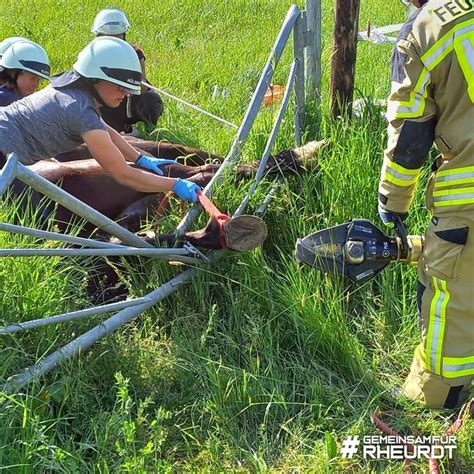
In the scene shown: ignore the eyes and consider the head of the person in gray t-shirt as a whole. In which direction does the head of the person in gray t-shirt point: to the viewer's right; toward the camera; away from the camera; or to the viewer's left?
to the viewer's right

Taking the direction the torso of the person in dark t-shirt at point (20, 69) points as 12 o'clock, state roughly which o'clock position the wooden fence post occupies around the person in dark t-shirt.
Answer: The wooden fence post is roughly at 11 o'clock from the person in dark t-shirt.

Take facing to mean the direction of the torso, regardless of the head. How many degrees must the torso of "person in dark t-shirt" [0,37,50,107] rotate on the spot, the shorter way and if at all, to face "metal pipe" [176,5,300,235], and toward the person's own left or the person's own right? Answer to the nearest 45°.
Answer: approximately 45° to the person's own right

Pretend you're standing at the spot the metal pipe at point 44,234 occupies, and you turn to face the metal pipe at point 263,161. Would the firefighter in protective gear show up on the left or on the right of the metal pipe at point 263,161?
right

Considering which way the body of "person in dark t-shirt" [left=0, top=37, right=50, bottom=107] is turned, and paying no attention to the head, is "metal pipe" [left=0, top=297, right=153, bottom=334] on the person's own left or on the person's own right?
on the person's own right

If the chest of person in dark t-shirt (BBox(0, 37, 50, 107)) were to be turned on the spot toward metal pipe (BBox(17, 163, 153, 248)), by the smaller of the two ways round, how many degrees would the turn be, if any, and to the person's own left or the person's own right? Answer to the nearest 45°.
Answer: approximately 90° to the person's own right

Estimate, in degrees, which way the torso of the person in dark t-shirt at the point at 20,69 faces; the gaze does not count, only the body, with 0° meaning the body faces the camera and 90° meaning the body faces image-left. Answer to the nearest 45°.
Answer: approximately 270°

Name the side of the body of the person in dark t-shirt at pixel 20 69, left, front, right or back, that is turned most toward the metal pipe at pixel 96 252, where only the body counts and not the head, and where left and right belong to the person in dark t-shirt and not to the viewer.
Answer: right

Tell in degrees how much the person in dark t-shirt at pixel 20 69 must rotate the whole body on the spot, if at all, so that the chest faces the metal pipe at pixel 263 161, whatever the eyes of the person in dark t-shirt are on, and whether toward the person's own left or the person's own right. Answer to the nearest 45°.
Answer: approximately 45° to the person's own right

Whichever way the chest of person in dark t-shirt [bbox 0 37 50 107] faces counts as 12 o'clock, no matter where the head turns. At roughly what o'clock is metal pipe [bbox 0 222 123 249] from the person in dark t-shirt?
The metal pipe is roughly at 3 o'clock from the person in dark t-shirt.
